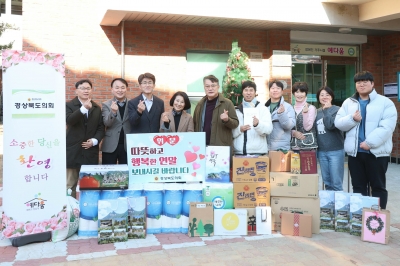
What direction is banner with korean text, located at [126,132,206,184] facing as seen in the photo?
toward the camera

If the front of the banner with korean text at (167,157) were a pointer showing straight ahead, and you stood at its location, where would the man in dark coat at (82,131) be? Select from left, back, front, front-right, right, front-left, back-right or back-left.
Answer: right

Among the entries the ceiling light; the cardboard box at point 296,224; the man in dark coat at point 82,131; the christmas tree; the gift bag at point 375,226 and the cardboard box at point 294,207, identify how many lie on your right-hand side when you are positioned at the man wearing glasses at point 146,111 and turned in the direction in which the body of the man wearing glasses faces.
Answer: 1

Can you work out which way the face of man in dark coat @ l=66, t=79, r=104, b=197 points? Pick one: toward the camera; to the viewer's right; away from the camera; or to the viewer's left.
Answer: toward the camera

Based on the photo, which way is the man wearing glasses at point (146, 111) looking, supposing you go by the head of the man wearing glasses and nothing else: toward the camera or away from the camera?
toward the camera

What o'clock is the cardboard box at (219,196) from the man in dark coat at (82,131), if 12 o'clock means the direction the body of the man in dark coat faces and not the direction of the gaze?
The cardboard box is roughly at 10 o'clock from the man in dark coat.

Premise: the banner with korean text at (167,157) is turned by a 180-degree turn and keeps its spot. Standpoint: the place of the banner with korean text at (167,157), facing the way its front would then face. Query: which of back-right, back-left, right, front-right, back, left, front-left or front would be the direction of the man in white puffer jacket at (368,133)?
right

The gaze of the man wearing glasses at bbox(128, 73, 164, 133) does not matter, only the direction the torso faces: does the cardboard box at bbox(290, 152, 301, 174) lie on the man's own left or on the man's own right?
on the man's own left

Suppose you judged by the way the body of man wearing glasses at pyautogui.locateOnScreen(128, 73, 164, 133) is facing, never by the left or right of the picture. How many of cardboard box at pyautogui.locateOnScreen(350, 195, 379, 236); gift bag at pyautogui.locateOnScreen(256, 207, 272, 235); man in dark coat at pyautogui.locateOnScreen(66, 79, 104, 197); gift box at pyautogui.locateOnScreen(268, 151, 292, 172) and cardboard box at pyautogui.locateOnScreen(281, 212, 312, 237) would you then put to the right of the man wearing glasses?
1

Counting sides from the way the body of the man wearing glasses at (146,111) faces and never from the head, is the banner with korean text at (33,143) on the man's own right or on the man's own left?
on the man's own right

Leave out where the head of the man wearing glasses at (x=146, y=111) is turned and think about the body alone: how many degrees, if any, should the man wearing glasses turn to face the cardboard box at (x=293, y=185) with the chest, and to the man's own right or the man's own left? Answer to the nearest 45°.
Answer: approximately 90° to the man's own left

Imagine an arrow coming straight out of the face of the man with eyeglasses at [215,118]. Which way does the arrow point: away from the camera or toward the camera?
toward the camera

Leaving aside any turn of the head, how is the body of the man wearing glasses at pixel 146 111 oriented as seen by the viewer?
toward the camera

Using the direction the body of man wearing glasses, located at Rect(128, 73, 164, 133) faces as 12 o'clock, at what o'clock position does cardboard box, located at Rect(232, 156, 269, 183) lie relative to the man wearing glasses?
The cardboard box is roughly at 10 o'clock from the man wearing glasses.

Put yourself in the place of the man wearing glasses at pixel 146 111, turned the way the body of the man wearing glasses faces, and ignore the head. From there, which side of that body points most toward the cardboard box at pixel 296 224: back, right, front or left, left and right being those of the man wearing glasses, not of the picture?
left

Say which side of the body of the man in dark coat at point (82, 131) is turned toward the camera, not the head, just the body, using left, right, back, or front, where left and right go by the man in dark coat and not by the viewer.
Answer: front

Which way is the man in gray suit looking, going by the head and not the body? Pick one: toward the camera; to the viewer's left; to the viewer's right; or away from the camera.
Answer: toward the camera

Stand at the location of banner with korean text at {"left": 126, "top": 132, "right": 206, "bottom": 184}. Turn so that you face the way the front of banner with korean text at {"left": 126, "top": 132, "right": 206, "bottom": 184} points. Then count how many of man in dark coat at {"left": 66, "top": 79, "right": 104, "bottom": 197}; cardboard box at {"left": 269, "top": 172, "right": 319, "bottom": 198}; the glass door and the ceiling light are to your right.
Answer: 1
